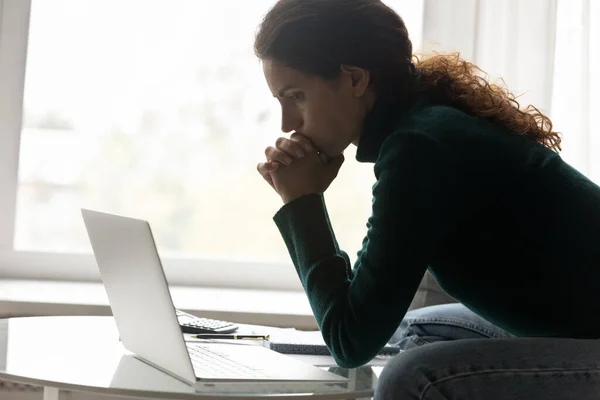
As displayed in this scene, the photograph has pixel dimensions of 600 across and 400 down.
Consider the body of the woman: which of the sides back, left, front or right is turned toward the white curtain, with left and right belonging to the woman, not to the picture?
right

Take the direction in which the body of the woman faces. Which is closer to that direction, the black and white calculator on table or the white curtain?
the black and white calculator on table

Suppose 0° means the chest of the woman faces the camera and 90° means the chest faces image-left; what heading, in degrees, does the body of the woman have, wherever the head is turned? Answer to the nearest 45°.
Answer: approximately 90°

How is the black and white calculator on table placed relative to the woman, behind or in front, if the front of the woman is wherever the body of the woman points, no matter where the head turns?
in front

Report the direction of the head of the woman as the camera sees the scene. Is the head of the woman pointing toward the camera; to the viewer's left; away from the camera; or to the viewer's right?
to the viewer's left
